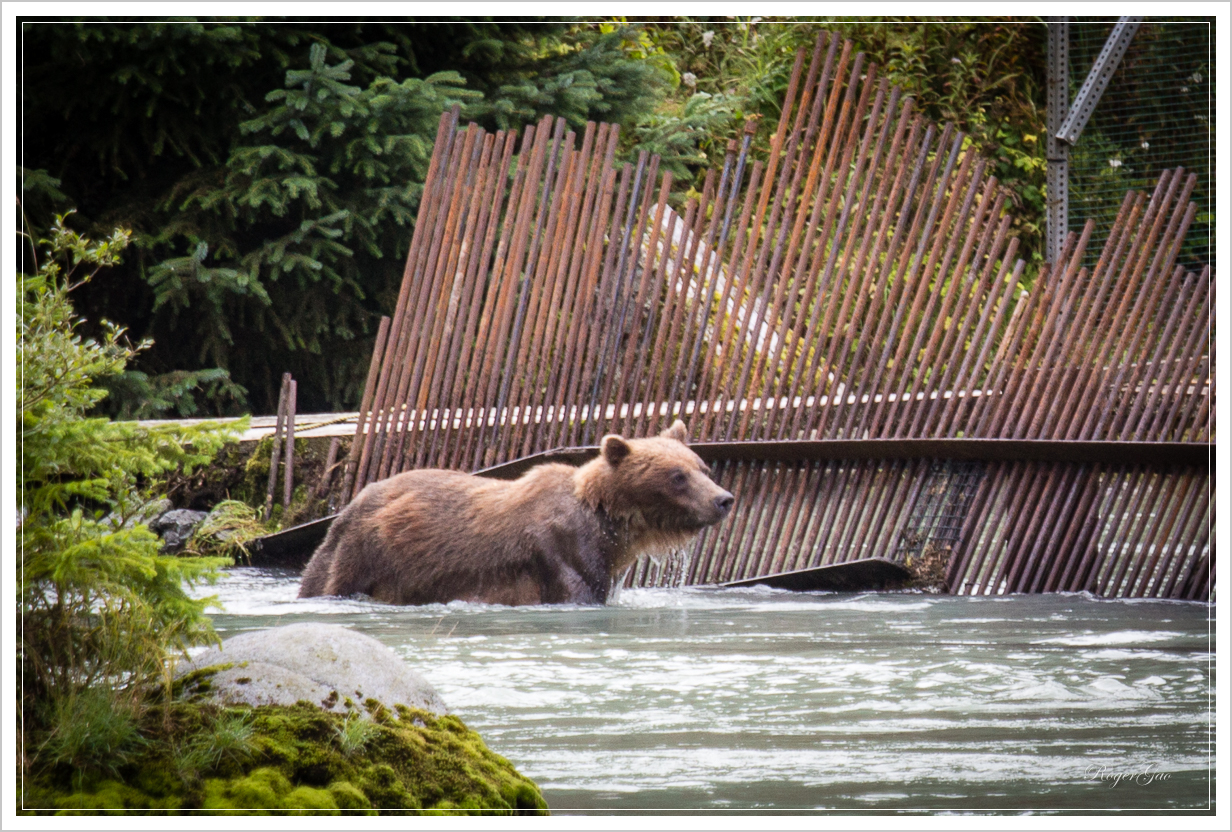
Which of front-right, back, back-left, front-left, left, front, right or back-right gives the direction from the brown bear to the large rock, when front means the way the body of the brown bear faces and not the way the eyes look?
right

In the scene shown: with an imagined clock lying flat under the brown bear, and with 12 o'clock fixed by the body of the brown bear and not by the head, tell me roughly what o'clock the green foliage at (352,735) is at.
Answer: The green foliage is roughly at 3 o'clock from the brown bear.

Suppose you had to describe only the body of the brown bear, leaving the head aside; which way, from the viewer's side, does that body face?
to the viewer's right

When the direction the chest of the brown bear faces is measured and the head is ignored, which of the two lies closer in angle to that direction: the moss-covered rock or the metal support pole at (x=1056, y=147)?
the metal support pole

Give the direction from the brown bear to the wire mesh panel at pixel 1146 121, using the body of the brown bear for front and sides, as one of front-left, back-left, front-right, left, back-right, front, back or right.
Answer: front-left

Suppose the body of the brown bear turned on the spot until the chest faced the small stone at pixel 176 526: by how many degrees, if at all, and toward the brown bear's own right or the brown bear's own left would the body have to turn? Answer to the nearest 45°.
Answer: approximately 135° to the brown bear's own left

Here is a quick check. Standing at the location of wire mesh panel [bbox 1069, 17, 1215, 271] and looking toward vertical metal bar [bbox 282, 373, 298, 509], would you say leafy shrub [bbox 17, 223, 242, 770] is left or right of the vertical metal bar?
left

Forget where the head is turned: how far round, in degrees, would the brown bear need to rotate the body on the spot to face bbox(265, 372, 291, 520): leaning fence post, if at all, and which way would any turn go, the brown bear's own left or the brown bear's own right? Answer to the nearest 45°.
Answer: approximately 135° to the brown bear's own left

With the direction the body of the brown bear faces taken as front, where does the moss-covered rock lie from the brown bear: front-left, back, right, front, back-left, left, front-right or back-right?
right
